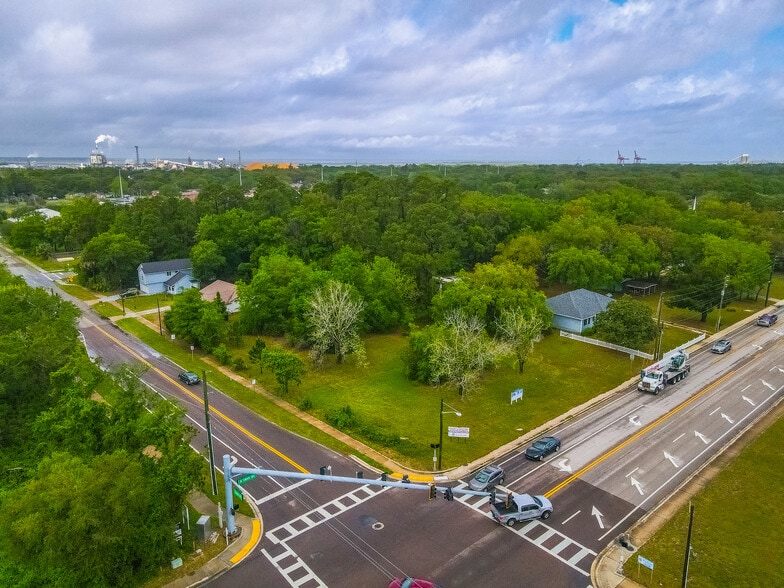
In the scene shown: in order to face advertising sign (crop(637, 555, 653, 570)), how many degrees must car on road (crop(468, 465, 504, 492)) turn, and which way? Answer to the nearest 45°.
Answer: approximately 90° to its left

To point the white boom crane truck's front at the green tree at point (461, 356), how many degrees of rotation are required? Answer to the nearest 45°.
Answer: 0° — it already faces it

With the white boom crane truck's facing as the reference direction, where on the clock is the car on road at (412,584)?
The car on road is roughly at 11 o'clock from the white boom crane truck.

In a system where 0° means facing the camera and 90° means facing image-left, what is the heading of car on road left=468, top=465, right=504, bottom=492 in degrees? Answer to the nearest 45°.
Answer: approximately 45°

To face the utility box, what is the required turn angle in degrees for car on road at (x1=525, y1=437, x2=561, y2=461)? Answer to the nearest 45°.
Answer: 0° — it already faces it

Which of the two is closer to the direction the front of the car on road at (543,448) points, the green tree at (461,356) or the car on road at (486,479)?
the car on road

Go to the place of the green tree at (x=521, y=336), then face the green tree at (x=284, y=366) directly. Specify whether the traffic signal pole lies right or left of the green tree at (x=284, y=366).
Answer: left

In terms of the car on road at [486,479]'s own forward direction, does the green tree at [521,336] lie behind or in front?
behind

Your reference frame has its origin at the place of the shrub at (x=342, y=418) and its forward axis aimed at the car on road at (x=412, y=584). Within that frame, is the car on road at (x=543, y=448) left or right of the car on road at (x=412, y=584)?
left

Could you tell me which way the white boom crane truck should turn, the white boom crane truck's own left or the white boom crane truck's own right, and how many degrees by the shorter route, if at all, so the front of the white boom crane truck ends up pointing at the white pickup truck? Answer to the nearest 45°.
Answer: approximately 45° to the white boom crane truck's own left

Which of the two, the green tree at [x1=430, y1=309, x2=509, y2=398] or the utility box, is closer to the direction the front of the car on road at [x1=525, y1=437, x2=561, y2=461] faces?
the utility box

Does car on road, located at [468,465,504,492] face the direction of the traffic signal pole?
yes

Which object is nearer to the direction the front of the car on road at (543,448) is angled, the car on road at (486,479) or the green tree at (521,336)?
the car on road

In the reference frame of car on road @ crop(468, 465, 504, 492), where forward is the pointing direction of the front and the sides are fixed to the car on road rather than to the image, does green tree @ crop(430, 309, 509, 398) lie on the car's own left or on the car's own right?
on the car's own right

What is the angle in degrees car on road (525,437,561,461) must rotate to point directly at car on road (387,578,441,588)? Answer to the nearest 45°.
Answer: approximately 45° to its left
